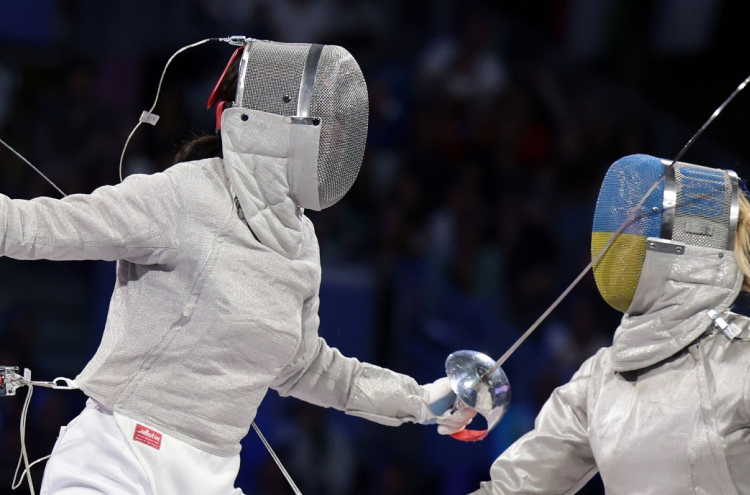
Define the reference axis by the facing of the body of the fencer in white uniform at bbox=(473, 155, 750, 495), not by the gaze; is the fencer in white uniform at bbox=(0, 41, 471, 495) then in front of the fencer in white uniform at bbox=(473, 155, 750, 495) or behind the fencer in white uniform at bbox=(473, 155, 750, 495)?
in front

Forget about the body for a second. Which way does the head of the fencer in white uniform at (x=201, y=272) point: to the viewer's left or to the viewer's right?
to the viewer's right

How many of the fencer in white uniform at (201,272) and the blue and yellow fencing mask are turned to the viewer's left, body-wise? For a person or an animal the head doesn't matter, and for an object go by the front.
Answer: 1

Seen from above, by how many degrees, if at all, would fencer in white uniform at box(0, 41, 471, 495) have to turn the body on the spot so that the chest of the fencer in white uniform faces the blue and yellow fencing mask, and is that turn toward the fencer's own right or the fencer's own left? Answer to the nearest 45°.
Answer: approximately 45° to the fencer's own left

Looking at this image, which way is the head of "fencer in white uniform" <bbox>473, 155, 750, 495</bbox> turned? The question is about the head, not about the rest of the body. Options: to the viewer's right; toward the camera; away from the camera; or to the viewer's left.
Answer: to the viewer's left

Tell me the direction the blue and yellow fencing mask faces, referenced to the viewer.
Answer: facing to the left of the viewer

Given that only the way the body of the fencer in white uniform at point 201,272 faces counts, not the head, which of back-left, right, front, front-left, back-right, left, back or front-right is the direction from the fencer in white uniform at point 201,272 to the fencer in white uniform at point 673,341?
front-left

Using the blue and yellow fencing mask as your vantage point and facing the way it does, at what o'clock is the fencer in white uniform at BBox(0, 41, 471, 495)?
The fencer in white uniform is roughly at 11 o'clock from the blue and yellow fencing mask.

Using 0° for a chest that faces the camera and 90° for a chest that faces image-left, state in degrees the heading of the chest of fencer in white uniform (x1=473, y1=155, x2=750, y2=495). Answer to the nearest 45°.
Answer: approximately 45°

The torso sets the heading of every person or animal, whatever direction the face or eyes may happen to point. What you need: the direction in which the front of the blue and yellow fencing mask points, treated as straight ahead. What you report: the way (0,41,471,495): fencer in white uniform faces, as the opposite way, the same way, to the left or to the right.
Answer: the opposite way
